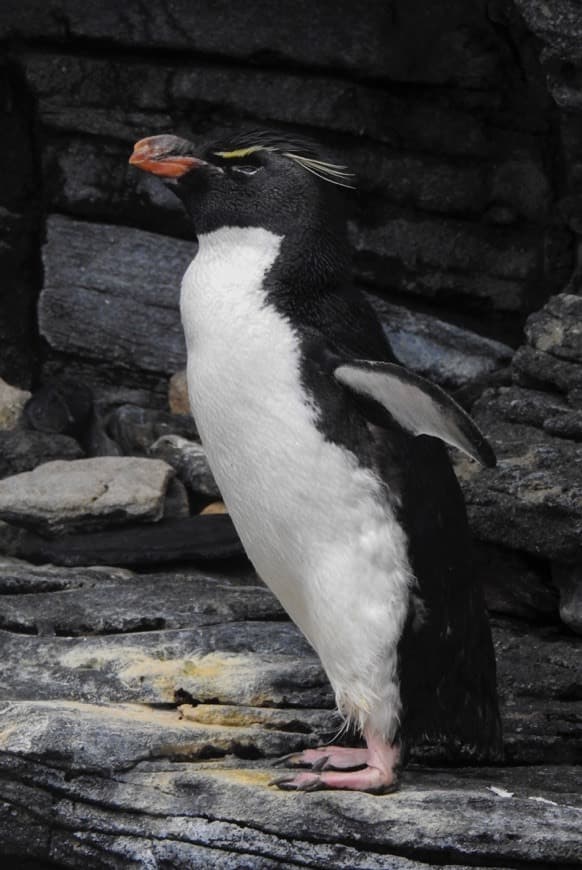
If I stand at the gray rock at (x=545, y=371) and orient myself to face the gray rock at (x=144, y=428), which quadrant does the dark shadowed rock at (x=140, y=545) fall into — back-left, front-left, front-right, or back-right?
front-left

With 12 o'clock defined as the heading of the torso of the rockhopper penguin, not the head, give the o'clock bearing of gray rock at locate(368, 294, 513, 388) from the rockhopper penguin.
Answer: The gray rock is roughly at 3 o'clock from the rockhopper penguin.

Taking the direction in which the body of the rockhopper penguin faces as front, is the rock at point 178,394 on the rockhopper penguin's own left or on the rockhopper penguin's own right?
on the rockhopper penguin's own right

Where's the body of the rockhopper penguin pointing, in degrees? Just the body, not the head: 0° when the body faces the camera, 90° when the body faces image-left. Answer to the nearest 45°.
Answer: approximately 90°

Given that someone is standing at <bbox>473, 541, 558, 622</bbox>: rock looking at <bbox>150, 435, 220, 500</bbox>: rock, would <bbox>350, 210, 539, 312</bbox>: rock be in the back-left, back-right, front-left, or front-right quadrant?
front-right

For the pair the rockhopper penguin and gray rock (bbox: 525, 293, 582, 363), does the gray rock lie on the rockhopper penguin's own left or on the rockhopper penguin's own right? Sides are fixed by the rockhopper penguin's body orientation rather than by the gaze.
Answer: on the rockhopper penguin's own right

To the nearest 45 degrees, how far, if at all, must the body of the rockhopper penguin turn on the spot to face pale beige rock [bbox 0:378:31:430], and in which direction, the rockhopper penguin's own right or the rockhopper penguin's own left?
approximately 45° to the rockhopper penguin's own right

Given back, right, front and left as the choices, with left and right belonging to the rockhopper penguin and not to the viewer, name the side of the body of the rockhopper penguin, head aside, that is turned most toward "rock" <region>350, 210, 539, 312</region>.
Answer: right

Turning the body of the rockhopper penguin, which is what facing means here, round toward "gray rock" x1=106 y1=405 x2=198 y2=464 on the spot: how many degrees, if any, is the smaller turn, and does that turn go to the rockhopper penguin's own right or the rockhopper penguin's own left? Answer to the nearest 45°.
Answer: approximately 90° to the rockhopper penguin's own right

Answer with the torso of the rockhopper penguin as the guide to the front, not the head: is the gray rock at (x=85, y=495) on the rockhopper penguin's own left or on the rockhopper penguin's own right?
on the rockhopper penguin's own right
